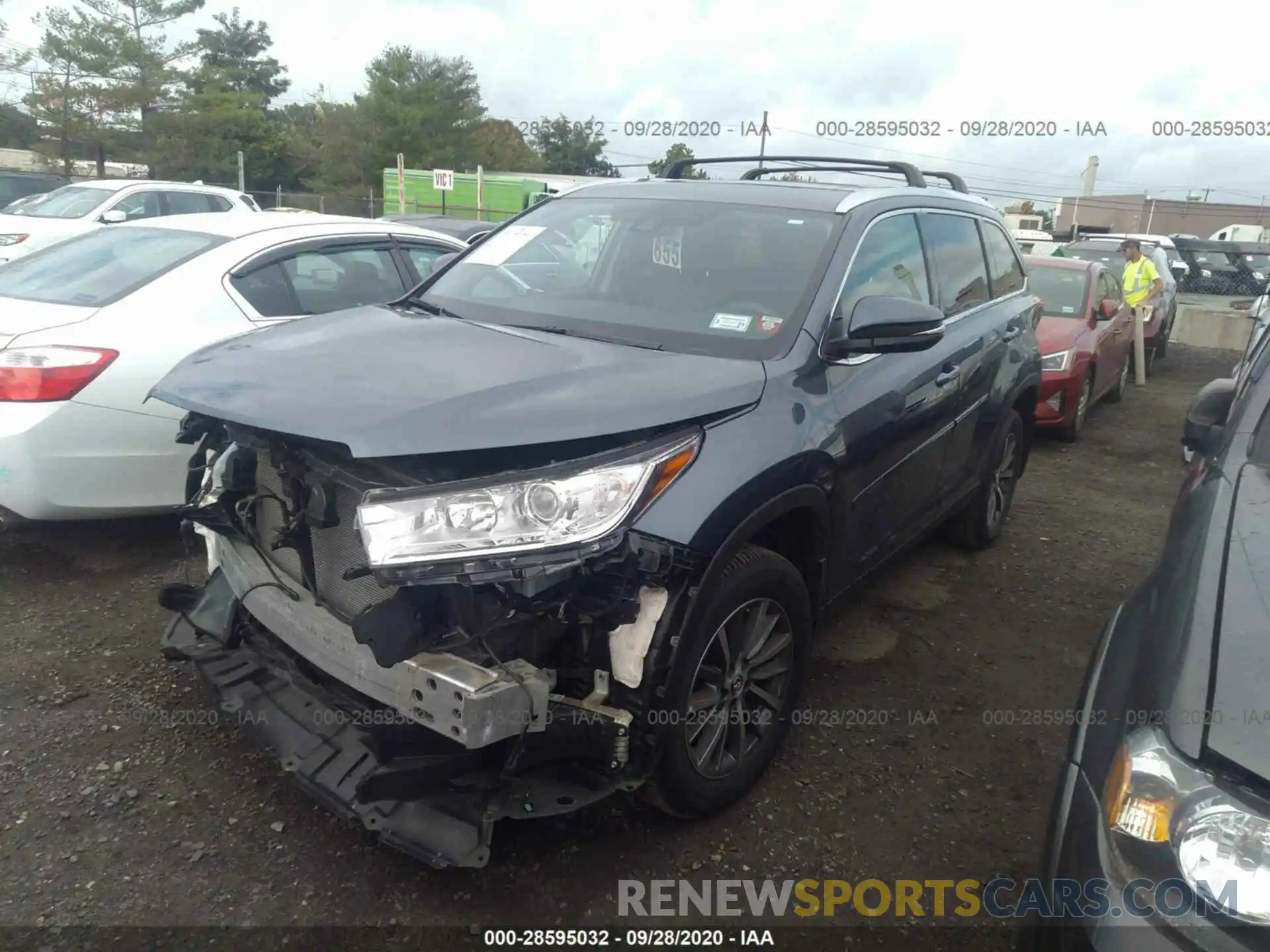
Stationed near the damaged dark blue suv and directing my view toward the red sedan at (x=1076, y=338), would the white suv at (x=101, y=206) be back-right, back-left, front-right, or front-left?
front-left

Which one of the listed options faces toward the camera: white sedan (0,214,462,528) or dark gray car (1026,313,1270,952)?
the dark gray car

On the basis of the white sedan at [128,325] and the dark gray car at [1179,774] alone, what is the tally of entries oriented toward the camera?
1

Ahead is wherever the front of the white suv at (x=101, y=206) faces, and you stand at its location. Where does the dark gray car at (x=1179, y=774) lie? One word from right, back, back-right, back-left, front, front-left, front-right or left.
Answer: front-left

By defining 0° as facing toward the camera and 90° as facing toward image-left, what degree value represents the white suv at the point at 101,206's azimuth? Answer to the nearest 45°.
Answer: approximately 45°

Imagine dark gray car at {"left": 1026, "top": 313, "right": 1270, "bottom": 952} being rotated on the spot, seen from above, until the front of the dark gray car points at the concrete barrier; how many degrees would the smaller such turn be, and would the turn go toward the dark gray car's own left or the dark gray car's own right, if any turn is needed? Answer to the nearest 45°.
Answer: approximately 180°

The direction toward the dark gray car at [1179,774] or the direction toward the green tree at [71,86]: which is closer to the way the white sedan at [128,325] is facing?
the green tree

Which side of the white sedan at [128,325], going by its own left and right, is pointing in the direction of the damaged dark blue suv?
right

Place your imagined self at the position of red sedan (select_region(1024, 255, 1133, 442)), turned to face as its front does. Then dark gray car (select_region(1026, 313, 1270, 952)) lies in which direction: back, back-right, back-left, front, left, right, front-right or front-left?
front-left

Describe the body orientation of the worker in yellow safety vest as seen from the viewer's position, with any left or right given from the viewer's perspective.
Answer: facing the viewer and to the left of the viewer

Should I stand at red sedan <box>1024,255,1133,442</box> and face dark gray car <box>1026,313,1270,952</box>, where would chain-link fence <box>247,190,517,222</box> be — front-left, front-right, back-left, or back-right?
back-right

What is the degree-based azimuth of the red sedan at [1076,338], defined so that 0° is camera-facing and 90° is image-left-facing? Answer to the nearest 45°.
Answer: approximately 45°

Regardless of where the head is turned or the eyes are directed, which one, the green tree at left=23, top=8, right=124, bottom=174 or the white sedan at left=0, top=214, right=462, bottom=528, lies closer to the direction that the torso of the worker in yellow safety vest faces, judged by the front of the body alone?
the white sedan

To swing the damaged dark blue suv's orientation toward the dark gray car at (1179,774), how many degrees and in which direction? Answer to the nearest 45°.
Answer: approximately 90° to its left

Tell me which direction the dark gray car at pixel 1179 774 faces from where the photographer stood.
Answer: facing the viewer

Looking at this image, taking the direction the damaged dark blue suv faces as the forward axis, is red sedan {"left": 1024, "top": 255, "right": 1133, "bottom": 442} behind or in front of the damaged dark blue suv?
behind

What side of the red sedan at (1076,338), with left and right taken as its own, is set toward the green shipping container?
right
